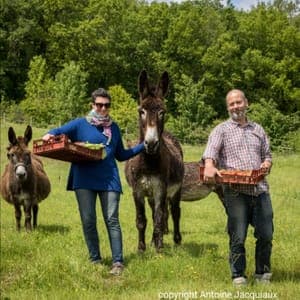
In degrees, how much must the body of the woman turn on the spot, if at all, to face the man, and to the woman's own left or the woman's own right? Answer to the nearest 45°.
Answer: approximately 45° to the woman's own left

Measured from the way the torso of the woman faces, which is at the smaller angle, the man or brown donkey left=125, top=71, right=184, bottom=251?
the man

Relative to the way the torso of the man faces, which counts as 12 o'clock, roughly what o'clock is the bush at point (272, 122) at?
The bush is roughly at 6 o'clock from the man.

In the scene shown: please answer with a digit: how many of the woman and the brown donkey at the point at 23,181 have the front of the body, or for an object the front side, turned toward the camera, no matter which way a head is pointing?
2

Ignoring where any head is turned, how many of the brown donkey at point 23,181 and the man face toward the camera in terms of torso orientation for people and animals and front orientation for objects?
2

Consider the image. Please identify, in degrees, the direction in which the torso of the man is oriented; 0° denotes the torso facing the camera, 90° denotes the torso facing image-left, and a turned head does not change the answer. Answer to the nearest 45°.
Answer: approximately 0°
